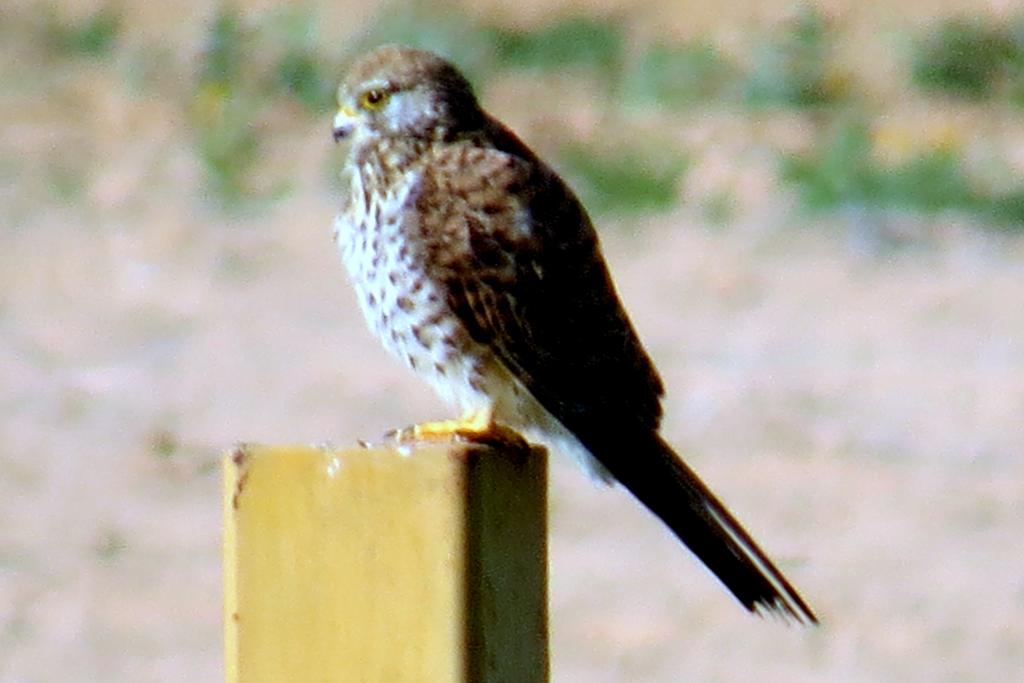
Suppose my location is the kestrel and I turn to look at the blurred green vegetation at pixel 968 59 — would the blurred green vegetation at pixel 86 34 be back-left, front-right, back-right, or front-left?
front-left

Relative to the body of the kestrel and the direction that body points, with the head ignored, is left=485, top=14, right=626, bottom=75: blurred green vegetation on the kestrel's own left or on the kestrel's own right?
on the kestrel's own right

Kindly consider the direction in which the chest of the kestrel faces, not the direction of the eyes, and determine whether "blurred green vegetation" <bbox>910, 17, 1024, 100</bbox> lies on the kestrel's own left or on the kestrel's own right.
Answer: on the kestrel's own right

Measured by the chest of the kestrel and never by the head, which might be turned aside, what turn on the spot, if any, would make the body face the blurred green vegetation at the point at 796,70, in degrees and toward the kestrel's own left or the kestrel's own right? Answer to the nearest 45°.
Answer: approximately 90° to the kestrel's own right

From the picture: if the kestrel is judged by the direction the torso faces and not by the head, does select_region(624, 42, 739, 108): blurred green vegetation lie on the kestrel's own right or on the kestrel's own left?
on the kestrel's own right

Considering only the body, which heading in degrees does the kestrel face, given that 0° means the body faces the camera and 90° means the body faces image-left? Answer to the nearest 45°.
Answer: approximately 90°

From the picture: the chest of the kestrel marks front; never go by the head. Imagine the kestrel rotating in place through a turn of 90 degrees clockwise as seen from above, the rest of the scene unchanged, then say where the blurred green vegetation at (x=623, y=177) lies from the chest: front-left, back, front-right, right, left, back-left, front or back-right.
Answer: front

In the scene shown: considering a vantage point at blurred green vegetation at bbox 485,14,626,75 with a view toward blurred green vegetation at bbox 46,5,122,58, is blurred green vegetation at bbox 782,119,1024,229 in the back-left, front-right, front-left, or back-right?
back-left

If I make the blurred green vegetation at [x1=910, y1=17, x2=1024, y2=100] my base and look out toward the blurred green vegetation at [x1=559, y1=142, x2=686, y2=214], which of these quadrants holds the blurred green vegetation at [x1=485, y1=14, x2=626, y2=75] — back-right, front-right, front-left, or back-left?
front-right
